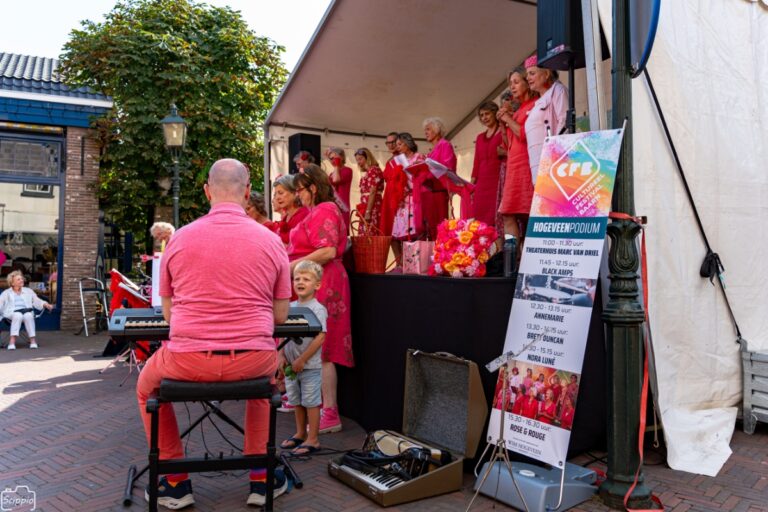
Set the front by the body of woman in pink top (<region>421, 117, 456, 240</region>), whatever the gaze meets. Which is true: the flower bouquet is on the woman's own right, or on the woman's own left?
on the woman's own left

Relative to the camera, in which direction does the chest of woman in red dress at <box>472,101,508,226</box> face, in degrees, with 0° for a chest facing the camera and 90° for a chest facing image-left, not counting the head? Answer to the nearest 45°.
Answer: approximately 45°

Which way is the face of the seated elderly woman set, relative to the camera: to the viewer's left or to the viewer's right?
to the viewer's right

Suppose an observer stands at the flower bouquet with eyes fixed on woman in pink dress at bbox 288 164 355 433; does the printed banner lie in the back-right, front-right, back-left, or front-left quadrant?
back-left

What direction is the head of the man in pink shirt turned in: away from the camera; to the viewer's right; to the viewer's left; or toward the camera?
away from the camera

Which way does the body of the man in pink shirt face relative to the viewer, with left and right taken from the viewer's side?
facing away from the viewer

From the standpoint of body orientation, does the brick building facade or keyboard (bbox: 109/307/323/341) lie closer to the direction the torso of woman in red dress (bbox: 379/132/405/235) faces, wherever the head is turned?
the keyboard
